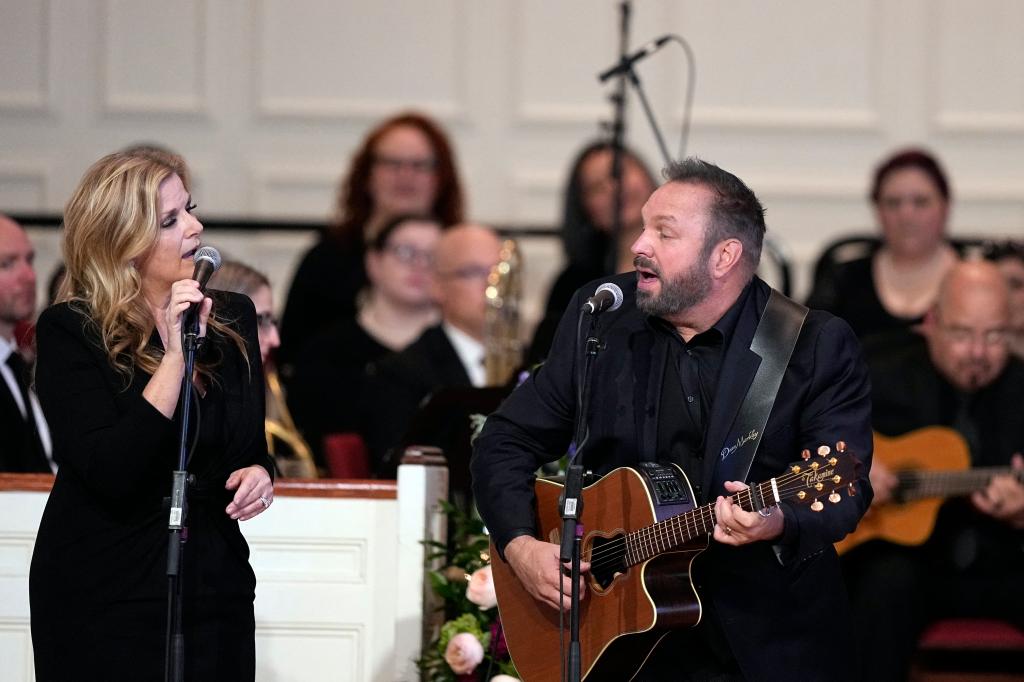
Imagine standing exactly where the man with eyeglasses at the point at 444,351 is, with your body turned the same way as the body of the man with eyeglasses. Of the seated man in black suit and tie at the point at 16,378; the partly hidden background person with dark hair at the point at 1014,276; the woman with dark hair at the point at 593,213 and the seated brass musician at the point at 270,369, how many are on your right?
2

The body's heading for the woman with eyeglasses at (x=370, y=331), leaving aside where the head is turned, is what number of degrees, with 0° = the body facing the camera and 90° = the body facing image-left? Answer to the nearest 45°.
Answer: approximately 315°

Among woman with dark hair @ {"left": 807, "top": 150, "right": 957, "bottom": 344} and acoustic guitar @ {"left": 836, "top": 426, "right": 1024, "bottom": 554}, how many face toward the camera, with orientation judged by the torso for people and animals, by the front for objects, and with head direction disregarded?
2

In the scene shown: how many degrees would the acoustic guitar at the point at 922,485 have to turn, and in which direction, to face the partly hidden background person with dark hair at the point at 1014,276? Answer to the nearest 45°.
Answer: approximately 180°

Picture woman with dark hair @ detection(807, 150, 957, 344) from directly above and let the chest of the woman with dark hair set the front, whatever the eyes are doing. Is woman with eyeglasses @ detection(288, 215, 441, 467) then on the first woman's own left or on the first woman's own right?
on the first woman's own right
